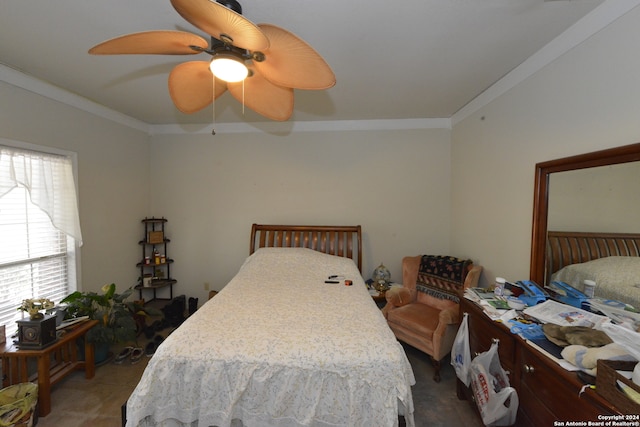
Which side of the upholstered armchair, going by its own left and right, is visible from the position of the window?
front

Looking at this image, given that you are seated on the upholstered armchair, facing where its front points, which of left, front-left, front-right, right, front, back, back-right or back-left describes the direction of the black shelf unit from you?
front-right

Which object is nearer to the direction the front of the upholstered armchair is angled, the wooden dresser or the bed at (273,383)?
the bed

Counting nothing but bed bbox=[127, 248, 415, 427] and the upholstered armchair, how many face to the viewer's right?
0

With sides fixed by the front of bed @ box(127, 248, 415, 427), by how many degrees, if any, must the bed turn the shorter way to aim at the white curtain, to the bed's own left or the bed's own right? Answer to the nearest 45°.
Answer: approximately 135° to the bed's own right

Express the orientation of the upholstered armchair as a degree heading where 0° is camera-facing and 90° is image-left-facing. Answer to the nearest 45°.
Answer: approximately 45°

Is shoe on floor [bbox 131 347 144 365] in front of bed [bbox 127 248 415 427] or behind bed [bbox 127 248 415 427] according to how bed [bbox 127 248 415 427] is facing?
behind

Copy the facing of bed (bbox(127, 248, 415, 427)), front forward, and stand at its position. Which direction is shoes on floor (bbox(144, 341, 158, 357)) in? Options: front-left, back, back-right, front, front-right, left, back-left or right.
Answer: back-right

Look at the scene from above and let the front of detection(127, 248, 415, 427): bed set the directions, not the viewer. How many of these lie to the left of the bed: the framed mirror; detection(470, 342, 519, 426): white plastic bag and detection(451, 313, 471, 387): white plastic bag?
3

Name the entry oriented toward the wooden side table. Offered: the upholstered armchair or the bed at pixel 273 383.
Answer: the upholstered armchair

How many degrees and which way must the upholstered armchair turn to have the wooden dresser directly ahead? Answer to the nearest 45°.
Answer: approximately 45° to its left

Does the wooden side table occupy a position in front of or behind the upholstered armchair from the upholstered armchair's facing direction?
in front
